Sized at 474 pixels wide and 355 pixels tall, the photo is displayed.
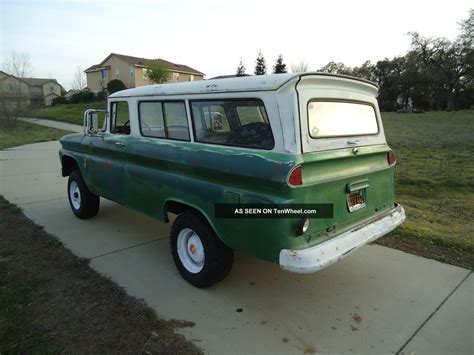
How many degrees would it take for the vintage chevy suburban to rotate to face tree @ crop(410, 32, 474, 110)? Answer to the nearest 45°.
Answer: approximately 90° to its right

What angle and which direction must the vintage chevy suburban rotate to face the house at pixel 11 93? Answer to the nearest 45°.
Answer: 0° — it already faces it

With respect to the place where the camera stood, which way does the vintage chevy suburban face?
facing away from the viewer and to the left of the viewer

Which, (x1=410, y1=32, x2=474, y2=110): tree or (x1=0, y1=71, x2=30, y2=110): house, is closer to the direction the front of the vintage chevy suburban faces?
the house

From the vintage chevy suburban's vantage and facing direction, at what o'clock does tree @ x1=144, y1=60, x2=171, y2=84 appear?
The tree is roughly at 1 o'clock from the vintage chevy suburban.
